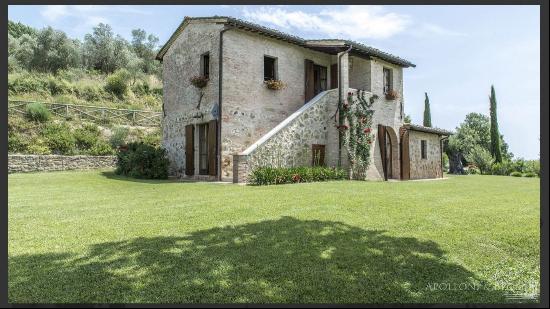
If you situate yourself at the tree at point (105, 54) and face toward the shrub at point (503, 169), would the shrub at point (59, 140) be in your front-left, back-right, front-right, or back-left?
front-right

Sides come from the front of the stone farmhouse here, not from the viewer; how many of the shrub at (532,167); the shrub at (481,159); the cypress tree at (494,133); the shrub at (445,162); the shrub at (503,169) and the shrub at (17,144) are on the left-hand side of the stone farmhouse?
5

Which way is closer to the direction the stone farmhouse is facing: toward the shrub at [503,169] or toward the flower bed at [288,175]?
the flower bed

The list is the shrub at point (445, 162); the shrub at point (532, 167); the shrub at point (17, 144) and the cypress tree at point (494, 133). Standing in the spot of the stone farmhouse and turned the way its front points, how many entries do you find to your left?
3

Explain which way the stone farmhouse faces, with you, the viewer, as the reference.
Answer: facing the viewer and to the right of the viewer

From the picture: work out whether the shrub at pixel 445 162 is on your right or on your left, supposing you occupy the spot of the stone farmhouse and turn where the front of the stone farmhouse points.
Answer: on your left

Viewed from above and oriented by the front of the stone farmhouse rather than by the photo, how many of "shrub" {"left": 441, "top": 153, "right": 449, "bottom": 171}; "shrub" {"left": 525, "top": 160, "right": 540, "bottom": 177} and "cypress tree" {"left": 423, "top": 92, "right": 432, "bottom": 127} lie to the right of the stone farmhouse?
0

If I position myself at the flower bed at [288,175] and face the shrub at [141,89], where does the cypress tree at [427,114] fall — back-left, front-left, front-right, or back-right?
front-right

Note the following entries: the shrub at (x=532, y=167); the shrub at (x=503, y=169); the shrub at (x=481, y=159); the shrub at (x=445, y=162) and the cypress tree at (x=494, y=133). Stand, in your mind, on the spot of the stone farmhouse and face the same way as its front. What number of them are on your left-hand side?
5

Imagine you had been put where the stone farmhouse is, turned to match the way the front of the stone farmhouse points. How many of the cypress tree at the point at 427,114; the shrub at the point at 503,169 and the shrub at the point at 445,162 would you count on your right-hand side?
0

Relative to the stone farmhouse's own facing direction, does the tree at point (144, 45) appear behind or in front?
behind

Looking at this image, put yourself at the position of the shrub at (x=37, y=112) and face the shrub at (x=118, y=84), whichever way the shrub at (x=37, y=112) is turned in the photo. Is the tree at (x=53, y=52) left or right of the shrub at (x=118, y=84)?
left

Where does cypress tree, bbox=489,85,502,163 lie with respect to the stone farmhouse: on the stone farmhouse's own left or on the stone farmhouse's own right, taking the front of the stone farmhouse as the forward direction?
on the stone farmhouse's own left

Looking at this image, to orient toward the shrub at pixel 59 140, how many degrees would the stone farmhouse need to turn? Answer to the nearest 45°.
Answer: approximately 135° to its right

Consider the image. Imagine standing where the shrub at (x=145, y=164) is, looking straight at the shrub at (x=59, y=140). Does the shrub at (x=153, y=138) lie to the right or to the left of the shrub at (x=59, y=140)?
right
